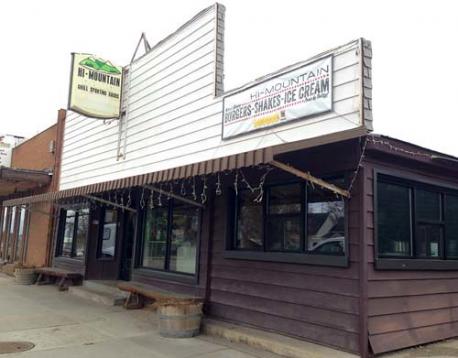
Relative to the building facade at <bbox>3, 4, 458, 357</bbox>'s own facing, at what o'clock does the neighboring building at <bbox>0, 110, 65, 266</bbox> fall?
The neighboring building is roughly at 3 o'clock from the building facade.

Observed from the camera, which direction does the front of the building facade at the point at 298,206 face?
facing the viewer and to the left of the viewer

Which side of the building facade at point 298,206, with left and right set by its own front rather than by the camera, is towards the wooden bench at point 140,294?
right

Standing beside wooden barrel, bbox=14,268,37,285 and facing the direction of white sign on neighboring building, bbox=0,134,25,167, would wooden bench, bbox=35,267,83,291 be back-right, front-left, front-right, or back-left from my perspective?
back-right

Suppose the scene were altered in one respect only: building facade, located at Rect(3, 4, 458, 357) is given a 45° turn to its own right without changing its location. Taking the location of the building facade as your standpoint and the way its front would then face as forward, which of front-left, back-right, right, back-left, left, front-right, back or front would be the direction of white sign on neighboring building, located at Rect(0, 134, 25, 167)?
front-right

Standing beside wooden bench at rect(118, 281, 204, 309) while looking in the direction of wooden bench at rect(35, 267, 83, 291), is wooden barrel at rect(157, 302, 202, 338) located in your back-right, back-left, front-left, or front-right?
back-left

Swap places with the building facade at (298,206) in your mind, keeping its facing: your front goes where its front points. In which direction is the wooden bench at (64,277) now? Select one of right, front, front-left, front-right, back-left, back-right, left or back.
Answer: right

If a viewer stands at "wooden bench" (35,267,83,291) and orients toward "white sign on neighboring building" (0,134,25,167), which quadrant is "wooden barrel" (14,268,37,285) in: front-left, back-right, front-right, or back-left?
front-left

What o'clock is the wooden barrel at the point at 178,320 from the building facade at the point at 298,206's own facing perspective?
The wooden barrel is roughly at 2 o'clock from the building facade.

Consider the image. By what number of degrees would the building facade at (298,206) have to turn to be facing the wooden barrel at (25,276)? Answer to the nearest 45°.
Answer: approximately 90° to its right
